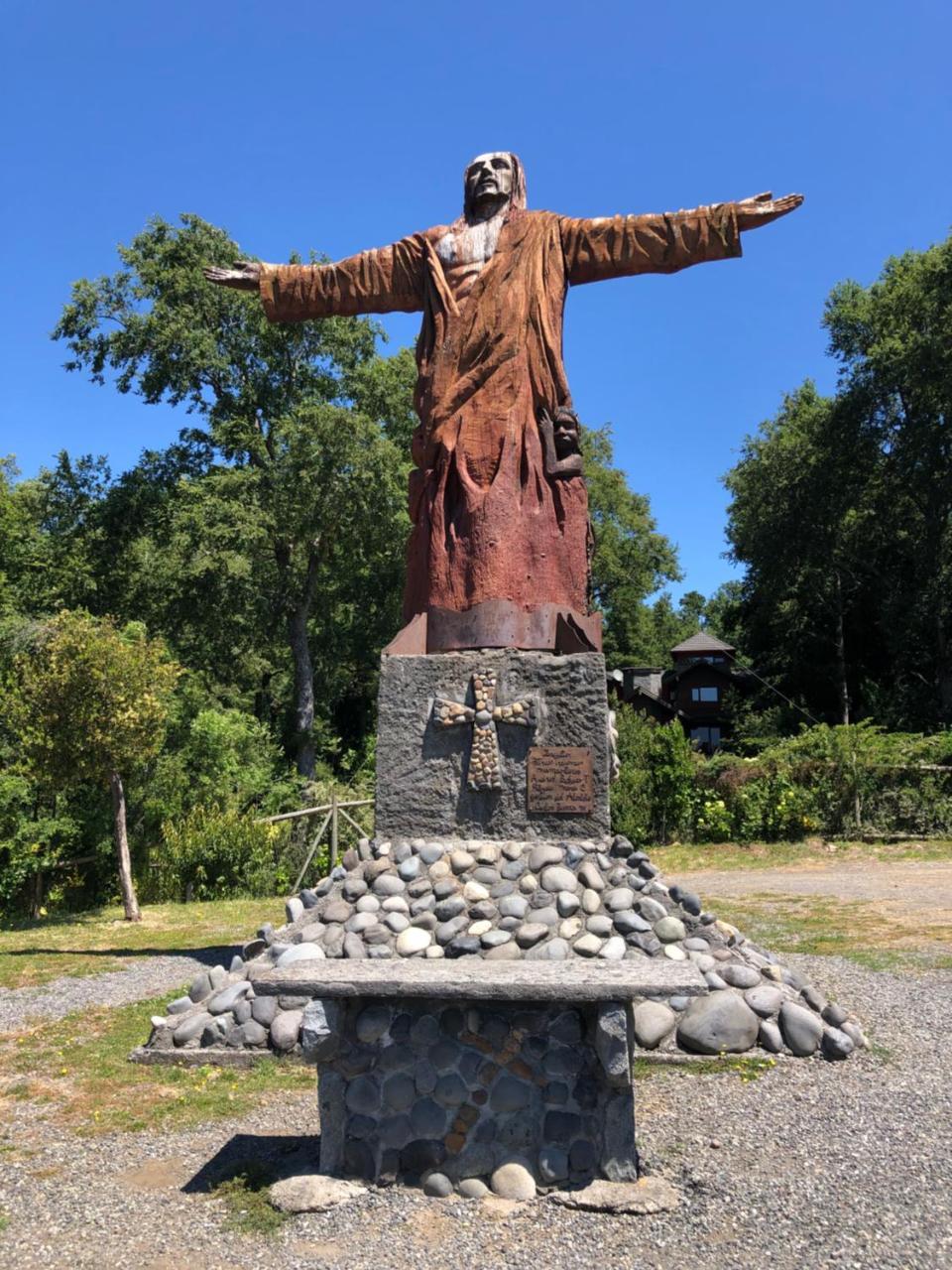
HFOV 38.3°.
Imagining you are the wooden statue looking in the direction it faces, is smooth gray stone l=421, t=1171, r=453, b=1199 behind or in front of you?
in front

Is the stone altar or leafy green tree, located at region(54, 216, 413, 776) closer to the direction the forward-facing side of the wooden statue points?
the stone altar

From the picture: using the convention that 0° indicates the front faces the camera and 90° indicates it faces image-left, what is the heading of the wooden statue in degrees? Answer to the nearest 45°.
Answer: approximately 0°

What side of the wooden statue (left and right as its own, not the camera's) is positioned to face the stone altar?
front

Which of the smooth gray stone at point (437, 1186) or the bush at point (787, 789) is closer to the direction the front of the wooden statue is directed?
the smooth gray stone

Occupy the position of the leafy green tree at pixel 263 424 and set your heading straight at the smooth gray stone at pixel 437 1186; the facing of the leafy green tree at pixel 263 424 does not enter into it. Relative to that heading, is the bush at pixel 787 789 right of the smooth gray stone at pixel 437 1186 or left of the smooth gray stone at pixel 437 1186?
left

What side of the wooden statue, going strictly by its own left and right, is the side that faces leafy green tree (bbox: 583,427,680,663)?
back

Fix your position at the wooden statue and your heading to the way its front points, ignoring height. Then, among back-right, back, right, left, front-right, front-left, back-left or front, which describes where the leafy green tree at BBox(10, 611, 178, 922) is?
back-right
